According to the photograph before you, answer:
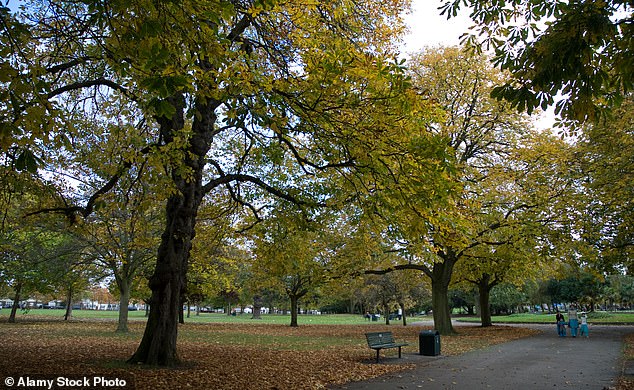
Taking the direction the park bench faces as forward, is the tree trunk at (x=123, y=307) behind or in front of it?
behind

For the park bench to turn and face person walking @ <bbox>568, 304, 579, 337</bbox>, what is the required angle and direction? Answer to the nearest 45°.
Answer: approximately 90° to its left

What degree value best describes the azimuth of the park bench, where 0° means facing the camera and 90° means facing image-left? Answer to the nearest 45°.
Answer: approximately 315°

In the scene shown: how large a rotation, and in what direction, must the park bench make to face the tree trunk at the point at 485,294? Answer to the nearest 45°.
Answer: approximately 135° to its left

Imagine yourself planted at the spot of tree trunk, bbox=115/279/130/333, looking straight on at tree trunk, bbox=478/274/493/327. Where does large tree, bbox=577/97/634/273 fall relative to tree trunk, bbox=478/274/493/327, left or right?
right

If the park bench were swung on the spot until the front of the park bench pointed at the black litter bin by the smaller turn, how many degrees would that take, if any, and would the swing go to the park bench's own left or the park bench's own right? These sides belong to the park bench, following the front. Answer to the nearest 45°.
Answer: approximately 90° to the park bench's own left
